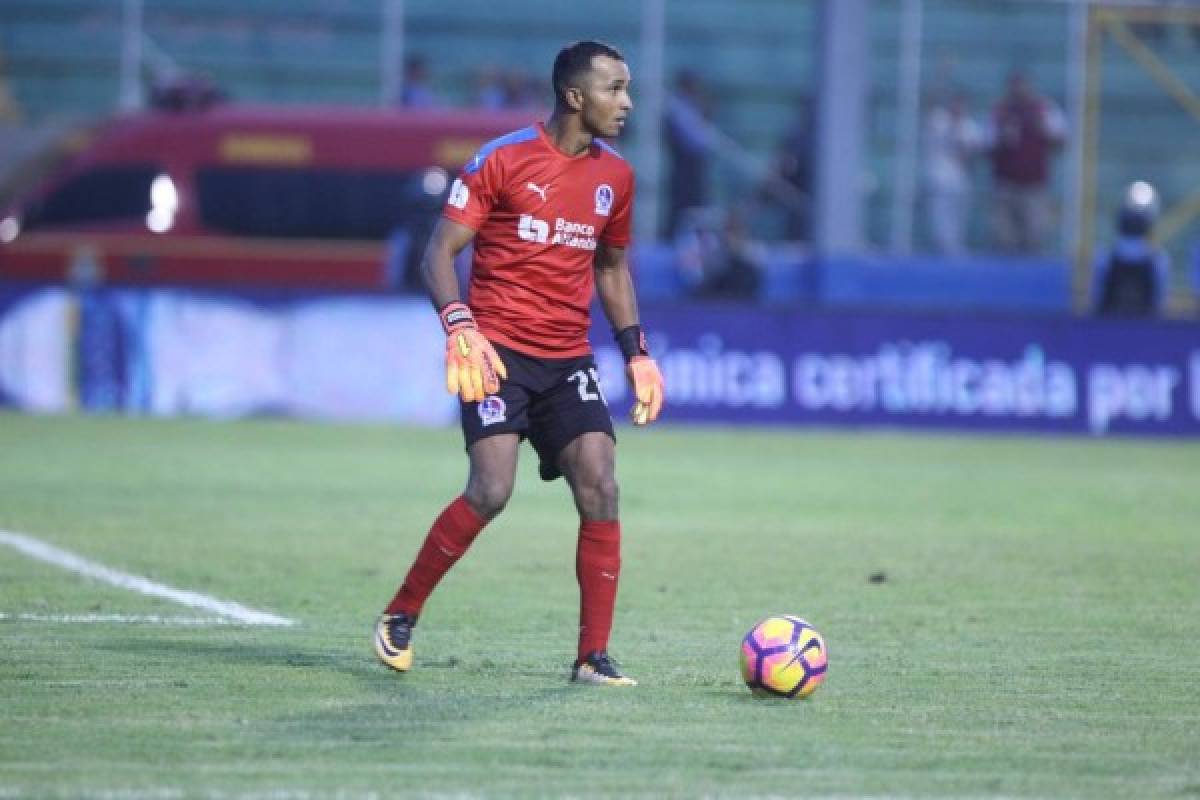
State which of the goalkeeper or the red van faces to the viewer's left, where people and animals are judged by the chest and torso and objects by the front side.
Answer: the red van

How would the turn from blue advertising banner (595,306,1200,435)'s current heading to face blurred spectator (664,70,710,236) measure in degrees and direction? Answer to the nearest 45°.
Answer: approximately 135° to its right

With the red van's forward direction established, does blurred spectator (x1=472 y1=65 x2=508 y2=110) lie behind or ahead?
behind

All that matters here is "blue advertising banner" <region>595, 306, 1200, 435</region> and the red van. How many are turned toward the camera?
1

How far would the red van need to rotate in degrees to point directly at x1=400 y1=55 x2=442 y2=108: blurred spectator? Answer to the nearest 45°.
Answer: approximately 135° to its right

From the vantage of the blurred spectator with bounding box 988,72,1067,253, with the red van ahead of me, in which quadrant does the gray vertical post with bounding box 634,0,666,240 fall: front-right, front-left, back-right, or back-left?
front-right

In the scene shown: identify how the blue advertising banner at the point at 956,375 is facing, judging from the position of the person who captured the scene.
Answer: facing the viewer

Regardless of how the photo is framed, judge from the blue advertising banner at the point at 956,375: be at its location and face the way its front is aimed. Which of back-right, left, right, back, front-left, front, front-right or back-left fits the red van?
right

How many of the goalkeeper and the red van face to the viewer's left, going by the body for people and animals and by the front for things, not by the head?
1

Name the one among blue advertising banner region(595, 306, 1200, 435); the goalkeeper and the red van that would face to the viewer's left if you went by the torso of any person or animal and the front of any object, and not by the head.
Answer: the red van

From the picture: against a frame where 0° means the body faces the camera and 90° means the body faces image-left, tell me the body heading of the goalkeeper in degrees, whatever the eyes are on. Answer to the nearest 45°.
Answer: approximately 315°

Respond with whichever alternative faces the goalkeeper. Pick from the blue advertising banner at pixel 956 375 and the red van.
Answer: the blue advertising banner

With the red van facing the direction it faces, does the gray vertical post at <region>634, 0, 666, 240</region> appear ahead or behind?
behind

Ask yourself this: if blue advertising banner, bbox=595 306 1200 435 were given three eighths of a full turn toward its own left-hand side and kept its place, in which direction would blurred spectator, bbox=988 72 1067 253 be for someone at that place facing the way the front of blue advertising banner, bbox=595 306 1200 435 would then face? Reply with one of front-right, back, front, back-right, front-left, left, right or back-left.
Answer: front-left

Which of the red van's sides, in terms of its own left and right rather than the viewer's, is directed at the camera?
left

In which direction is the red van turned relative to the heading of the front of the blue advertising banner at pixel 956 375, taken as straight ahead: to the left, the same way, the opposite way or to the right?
to the right

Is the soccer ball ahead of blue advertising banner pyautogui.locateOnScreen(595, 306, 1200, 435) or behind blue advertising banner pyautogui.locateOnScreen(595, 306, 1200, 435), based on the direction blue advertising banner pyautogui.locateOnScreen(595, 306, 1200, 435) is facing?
ahead

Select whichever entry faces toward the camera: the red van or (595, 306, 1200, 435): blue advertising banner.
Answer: the blue advertising banner
